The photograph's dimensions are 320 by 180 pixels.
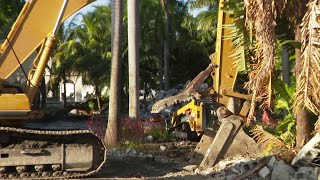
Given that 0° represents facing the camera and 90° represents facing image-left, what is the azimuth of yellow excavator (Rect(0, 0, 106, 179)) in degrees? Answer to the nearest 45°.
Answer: approximately 270°

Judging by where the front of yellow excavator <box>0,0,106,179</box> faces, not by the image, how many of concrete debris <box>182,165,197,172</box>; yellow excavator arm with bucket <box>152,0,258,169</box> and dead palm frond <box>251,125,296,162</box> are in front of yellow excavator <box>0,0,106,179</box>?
3

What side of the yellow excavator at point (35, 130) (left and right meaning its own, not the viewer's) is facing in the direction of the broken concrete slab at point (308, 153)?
front

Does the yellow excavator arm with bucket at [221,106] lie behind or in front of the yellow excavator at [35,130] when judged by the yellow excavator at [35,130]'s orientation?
in front

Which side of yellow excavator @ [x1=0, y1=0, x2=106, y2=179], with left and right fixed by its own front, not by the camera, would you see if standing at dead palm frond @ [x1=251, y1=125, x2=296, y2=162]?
front

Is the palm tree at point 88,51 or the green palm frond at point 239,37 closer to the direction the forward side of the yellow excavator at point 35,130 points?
the green palm frond

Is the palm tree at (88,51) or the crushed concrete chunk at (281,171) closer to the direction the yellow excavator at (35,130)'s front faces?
the crushed concrete chunk

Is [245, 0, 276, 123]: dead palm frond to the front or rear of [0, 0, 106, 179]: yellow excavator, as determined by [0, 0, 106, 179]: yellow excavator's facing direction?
to the front

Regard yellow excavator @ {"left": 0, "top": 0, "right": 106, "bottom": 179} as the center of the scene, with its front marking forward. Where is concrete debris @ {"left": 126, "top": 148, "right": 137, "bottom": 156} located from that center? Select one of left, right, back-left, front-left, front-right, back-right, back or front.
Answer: front-left
